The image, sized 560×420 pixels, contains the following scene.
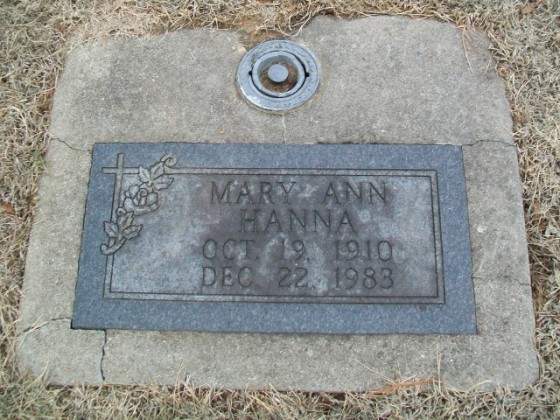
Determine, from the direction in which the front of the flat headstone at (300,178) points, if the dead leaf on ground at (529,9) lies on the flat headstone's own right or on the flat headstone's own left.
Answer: on the flat headstone's own left

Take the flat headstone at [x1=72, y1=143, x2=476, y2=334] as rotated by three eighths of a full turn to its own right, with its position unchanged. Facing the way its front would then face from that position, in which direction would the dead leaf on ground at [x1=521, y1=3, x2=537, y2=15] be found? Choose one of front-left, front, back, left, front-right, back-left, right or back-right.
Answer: back-right

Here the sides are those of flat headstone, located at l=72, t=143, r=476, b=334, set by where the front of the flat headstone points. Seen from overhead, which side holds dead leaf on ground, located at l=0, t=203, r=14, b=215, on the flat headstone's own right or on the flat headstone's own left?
on the flat headstone's own right

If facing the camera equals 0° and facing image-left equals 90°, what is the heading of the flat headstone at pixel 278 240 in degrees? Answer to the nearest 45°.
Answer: approximately 0°

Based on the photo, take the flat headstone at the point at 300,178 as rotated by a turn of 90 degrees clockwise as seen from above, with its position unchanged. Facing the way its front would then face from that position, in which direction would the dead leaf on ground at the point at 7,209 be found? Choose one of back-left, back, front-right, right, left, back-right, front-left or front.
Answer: front
